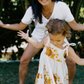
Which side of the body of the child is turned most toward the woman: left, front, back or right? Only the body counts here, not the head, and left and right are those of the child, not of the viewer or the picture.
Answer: back

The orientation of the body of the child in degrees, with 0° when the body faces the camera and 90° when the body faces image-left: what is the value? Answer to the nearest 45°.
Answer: approximately 0°

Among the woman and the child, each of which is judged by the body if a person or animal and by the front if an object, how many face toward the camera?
2

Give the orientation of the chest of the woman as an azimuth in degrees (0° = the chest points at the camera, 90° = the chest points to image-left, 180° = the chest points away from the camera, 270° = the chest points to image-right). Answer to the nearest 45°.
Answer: approximately 0°

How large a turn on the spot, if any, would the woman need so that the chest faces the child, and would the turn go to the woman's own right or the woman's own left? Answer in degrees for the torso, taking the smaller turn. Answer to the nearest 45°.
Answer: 0° — they already face them
